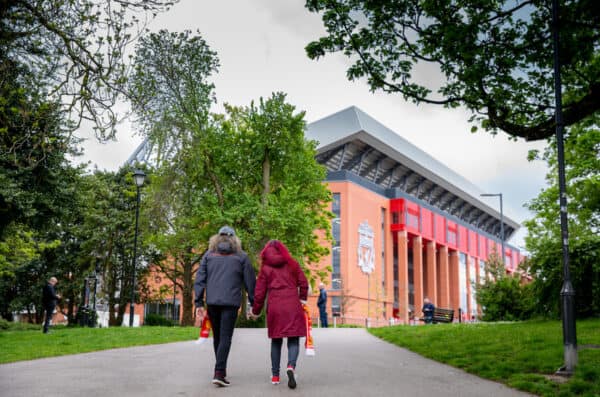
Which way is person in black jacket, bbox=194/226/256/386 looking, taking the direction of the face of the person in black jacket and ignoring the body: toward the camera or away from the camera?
away from the camera

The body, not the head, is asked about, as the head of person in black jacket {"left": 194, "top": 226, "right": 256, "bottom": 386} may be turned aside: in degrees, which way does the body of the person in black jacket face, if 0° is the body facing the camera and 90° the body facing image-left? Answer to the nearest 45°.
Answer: approximately 180°

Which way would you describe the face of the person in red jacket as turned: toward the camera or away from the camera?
away from the camera

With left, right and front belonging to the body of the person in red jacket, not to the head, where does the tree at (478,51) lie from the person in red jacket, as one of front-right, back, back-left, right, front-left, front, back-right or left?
front-right

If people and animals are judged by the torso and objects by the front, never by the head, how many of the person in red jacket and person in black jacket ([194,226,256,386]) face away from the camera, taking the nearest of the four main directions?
2

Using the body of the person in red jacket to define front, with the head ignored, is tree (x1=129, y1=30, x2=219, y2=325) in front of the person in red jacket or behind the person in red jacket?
in front

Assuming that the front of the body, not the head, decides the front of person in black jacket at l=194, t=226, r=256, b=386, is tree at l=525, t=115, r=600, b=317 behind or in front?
in front

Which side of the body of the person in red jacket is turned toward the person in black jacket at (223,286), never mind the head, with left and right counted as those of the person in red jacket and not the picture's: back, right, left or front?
left

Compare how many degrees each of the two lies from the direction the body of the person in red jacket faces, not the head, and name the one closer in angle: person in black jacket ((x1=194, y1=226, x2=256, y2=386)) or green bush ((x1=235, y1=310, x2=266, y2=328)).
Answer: the green bush

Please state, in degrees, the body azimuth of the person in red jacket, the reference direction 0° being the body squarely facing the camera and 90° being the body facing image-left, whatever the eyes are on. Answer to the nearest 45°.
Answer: approximately 180°

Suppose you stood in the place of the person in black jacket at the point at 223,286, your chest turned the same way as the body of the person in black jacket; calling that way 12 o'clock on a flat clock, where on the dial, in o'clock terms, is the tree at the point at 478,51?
The tree is roughly at 2 o'clock from the person in black jacket.

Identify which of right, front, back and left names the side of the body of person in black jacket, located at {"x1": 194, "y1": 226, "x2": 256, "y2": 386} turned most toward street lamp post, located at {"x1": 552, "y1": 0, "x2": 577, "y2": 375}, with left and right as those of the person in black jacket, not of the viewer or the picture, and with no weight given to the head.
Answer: right

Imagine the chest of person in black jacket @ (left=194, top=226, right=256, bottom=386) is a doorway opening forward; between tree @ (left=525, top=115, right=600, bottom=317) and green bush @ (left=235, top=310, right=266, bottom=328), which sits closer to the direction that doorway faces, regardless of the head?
the green bush
